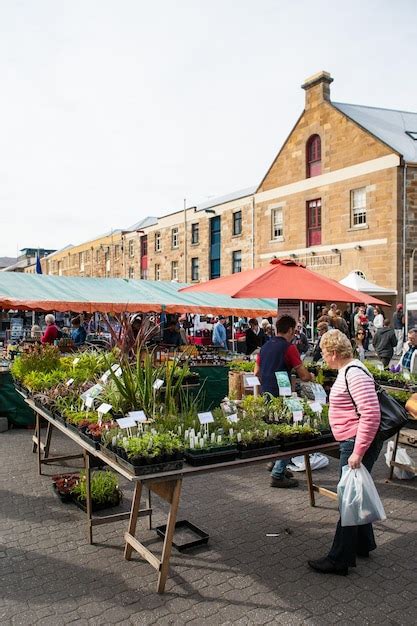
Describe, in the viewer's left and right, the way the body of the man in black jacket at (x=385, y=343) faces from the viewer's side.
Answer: facing away from the viewer

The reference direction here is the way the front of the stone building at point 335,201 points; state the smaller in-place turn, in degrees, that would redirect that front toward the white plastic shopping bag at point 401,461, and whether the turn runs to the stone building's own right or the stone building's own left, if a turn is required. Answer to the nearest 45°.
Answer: approximately 45° to the stone building's own left

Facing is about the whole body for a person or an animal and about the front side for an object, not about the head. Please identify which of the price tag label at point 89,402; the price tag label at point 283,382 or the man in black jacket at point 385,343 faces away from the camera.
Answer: the man in black jacket

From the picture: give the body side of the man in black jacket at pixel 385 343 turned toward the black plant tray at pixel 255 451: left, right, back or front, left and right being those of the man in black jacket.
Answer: back

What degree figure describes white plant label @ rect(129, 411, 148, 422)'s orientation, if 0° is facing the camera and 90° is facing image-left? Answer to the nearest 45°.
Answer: approximately 0°

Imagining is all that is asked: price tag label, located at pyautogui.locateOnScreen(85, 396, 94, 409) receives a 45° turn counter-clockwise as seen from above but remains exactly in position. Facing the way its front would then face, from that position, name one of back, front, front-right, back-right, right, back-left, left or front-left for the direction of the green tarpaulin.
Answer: back-left

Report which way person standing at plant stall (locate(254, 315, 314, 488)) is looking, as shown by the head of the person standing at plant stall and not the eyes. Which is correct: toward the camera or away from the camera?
away from the camera
